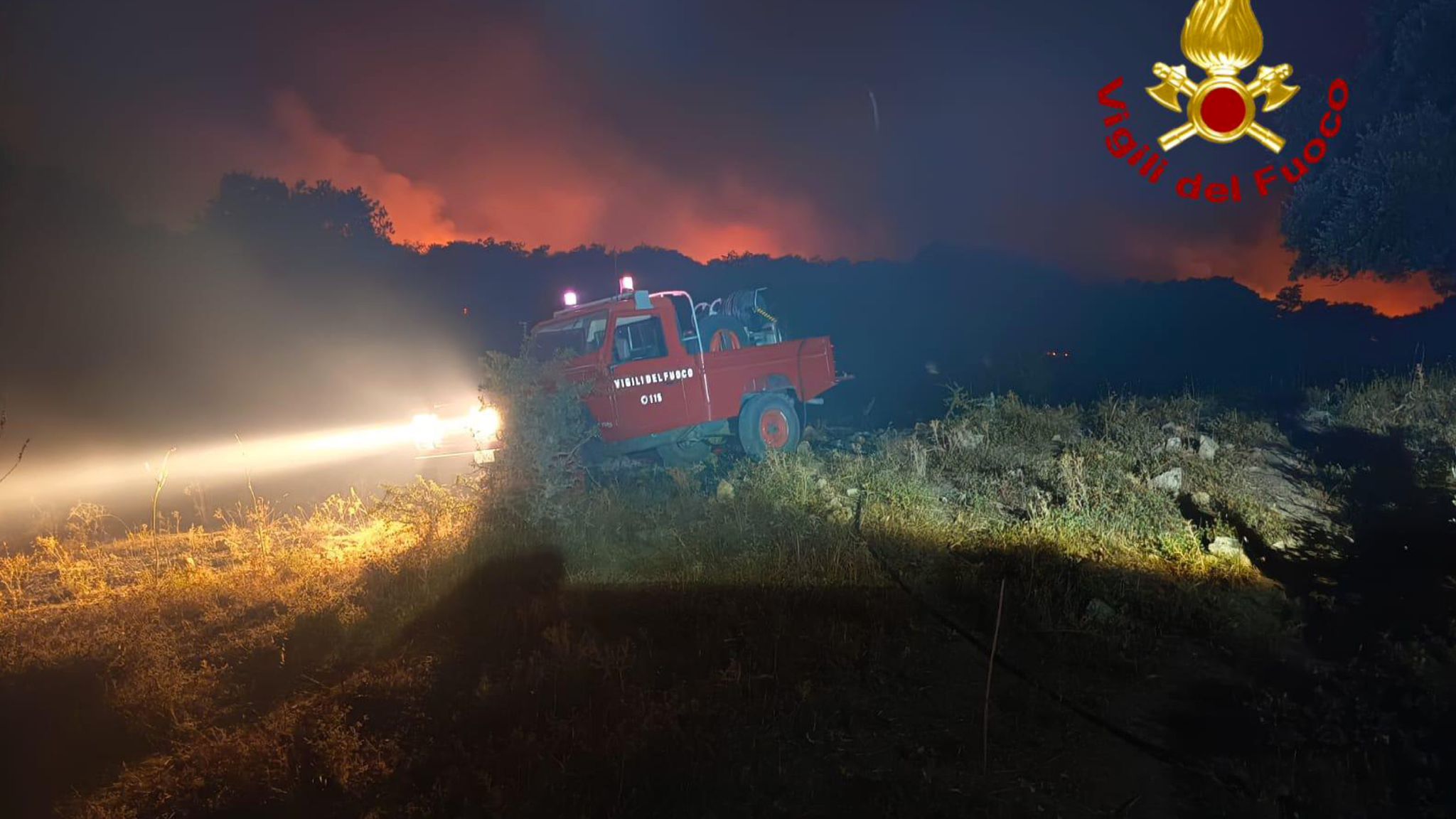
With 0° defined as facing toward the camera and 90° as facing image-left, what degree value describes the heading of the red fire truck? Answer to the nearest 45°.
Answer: approximately 45°

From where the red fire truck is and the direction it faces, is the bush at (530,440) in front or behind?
in front

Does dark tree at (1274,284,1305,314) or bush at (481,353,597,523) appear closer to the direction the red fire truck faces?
the bush

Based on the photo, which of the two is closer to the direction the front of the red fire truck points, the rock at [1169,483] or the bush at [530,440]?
the bush

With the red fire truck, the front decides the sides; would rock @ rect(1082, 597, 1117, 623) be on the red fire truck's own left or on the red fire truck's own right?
on the red fire truck's own left

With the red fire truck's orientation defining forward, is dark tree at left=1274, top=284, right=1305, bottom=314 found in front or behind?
behind

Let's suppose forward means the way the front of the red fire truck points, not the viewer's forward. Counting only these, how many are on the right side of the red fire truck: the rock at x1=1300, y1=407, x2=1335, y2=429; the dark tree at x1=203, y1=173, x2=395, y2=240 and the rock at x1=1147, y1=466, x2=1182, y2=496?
1

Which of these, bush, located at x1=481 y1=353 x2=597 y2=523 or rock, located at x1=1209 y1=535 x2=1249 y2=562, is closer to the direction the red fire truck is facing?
the bush

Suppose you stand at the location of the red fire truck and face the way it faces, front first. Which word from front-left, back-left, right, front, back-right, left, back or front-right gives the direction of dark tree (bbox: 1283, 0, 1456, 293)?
back-left

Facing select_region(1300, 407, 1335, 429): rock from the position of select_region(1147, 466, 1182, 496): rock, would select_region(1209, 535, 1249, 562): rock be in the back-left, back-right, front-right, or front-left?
back-right

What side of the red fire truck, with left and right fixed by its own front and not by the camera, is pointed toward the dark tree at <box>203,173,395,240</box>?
right

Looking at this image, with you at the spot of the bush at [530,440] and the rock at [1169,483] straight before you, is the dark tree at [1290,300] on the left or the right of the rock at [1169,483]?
left
